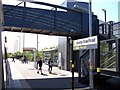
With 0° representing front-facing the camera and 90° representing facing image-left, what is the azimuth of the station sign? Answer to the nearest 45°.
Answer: approximately 45°

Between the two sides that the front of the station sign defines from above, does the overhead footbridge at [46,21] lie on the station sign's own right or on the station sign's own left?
on the station sign's own right
